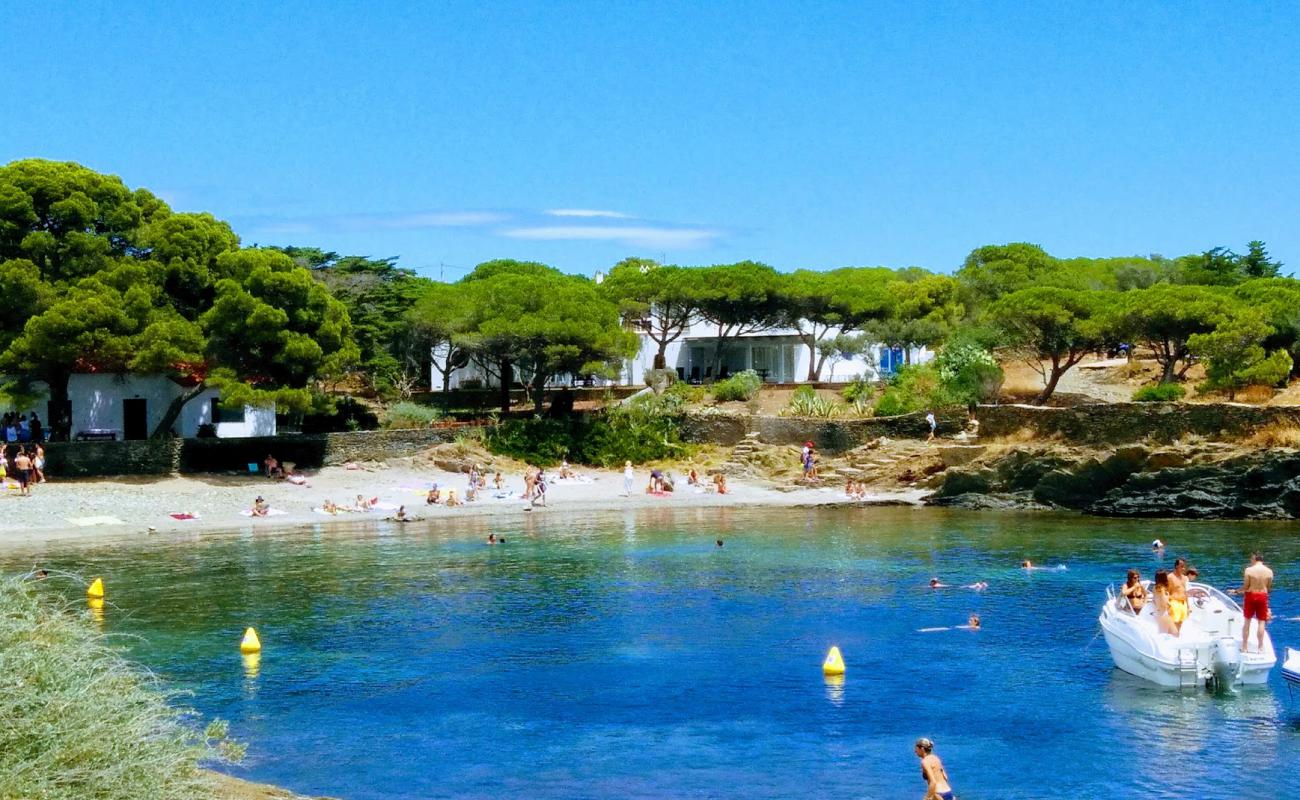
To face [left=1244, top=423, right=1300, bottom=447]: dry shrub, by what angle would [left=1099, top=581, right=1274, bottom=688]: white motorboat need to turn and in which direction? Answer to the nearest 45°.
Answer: approximately 45° to its right

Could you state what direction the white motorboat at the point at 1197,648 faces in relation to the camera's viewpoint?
facing away from the viewer and to the left of the viewer

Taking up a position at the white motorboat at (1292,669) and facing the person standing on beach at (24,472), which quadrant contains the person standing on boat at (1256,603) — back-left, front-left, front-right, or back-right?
front-right

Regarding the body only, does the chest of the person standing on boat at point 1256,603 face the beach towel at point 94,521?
no

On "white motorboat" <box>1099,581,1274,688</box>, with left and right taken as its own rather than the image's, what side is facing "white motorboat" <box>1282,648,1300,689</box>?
back

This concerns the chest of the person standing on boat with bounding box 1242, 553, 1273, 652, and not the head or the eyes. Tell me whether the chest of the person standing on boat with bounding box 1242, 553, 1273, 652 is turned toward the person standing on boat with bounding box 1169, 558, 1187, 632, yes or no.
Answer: no

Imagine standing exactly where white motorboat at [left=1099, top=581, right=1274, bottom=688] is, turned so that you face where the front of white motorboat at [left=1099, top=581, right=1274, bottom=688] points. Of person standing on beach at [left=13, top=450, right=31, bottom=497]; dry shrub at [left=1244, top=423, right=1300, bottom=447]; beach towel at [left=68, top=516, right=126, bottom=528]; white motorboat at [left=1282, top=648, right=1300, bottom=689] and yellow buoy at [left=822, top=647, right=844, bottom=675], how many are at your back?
1

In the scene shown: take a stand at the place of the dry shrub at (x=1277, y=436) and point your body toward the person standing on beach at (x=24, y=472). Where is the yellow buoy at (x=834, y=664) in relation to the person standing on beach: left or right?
left

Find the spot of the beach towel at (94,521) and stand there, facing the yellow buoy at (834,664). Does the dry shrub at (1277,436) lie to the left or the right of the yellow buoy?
left
